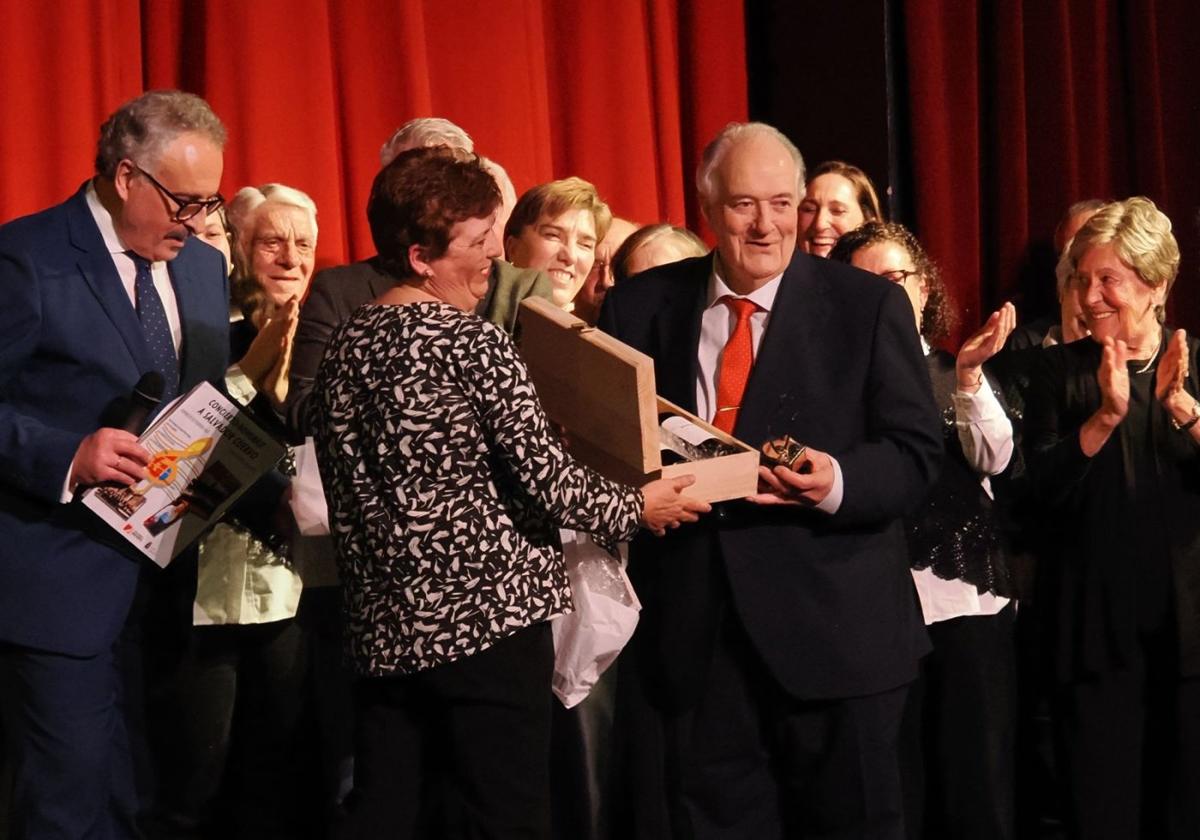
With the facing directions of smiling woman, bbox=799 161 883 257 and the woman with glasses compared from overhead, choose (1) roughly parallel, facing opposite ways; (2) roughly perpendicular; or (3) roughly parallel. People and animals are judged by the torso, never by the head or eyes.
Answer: roughly parallel

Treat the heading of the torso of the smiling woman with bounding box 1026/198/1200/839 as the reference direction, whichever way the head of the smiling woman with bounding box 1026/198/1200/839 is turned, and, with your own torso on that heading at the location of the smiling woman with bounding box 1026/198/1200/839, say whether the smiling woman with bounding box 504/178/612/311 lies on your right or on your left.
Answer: on your right

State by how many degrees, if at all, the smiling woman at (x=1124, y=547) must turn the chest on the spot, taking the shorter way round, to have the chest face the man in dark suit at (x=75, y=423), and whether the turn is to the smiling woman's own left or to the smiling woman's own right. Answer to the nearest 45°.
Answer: approximately 45° to the smiling woman's own right

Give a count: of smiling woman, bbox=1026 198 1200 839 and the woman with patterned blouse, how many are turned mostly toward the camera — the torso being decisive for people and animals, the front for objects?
1

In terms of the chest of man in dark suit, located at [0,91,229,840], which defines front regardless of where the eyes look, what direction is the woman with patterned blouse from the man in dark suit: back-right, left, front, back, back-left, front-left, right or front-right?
front

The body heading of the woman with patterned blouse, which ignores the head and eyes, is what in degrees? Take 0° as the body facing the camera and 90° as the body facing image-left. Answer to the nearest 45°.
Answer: approximately 225°

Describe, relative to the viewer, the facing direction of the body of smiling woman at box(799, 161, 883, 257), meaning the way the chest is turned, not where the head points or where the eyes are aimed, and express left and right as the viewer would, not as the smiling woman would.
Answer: facing the viewer and to the left of the viewer

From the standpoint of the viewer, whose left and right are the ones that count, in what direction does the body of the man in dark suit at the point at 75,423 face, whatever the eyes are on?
facing the viewer and to the right of the viewer

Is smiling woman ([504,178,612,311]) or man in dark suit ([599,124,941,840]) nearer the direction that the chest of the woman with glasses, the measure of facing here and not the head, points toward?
the man in dark suit

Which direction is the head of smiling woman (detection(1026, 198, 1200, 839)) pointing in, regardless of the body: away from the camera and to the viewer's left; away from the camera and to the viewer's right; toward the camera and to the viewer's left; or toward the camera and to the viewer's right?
toward the camera and to the viewer's left

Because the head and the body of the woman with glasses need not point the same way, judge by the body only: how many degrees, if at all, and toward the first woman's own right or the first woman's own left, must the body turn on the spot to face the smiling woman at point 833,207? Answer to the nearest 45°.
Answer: approximately 135° to the first woman's own right

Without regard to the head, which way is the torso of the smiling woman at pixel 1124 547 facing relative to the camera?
toward the camera

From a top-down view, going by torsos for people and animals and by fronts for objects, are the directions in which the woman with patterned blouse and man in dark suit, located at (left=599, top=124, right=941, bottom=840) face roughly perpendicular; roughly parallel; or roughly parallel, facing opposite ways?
roughly parallel, facing opposite ways

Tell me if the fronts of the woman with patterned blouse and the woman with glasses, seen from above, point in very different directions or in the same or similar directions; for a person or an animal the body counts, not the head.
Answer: very different directions
